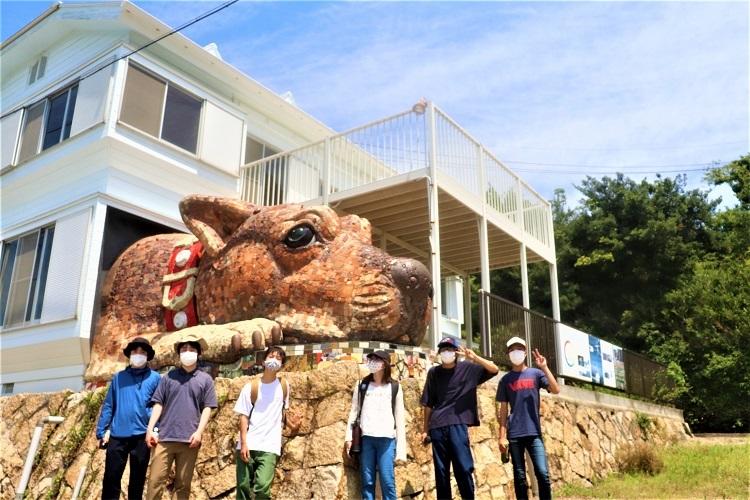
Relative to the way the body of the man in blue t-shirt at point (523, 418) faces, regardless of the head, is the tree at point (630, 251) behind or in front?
behind

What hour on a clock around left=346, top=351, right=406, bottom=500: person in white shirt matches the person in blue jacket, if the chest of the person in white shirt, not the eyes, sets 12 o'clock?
The person in blue jacket is roughly at 3 o'clock from the person in white shirt.

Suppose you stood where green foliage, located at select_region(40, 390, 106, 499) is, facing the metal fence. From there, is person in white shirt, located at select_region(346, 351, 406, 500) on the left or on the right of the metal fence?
right

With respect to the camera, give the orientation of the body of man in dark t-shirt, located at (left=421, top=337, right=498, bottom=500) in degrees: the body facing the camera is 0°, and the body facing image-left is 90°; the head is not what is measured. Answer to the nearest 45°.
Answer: approximately 0°

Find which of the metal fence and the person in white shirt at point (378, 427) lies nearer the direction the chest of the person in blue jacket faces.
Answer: the person in white shirt

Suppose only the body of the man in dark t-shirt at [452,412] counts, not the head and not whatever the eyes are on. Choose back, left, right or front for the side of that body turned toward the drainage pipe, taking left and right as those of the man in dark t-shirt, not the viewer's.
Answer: right

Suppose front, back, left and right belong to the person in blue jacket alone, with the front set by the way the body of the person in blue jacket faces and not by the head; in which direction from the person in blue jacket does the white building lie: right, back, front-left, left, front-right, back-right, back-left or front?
back

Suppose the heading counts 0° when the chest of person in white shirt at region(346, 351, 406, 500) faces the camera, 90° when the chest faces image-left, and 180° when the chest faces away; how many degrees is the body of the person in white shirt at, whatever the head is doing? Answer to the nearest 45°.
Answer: approximately 0°
